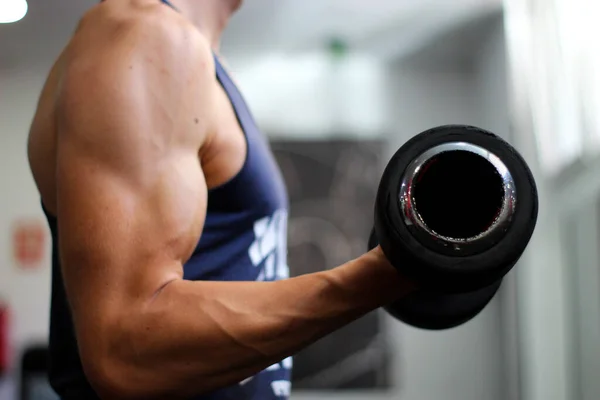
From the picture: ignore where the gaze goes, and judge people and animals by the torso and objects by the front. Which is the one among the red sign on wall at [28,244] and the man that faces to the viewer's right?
the man

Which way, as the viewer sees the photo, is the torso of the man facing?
to the viewer's right

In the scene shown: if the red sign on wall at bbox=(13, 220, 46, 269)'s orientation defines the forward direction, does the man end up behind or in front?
in front

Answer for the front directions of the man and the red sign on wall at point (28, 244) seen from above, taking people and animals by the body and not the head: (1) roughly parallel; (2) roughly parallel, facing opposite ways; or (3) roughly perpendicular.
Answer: roughly perpendicular

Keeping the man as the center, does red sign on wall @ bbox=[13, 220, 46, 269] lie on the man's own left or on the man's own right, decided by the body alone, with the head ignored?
on the man's own left

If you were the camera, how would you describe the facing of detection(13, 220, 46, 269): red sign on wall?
facing the viewer

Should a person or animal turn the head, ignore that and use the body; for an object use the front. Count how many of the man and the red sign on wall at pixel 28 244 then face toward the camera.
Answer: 1
